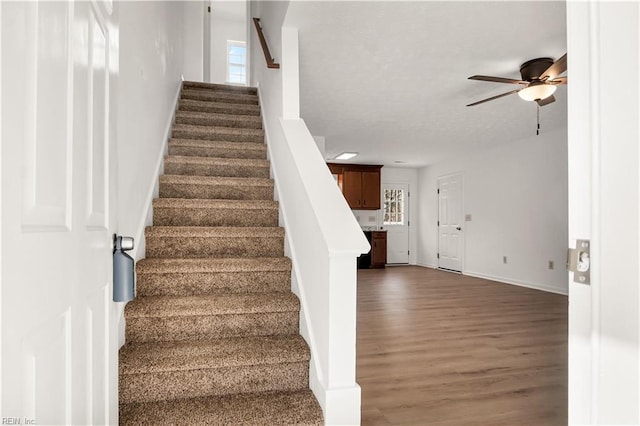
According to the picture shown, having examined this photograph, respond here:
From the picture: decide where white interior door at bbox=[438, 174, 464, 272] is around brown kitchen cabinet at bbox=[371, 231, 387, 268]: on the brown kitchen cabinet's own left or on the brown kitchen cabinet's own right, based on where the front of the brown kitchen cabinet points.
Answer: on the brown kitchen cabinet's own left

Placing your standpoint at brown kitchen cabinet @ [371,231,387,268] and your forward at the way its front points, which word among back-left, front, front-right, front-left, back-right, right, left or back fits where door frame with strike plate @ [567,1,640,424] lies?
front

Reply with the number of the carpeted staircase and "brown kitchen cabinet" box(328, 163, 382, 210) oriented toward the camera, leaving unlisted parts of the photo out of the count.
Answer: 2

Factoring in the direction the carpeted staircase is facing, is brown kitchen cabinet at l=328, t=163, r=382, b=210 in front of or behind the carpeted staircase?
behind

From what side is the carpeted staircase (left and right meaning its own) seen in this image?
front

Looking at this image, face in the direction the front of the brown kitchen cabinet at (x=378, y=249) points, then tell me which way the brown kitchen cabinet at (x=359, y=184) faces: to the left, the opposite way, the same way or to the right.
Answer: the same way

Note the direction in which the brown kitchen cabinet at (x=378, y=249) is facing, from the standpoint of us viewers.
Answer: facing the viewer

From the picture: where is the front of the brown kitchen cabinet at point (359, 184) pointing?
toward the camera

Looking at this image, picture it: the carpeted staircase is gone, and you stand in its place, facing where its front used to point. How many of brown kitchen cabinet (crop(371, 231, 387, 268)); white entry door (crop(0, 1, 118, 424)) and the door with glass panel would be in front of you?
1

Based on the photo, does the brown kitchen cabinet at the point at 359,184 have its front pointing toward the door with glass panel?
no

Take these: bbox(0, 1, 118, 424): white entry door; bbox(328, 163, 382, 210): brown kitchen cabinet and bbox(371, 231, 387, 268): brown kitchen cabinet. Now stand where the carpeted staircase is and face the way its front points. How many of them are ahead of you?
1

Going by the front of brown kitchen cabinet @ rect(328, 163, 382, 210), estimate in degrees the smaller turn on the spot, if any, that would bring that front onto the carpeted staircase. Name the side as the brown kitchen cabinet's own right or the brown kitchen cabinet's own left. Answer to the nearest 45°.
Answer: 0° — it already faces it

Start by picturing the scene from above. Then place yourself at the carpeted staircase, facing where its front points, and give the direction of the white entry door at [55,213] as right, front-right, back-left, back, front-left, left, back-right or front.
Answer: front

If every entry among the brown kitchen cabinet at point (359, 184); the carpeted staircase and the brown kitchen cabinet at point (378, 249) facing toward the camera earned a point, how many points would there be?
3

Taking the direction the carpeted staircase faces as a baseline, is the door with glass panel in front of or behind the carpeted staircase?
behind

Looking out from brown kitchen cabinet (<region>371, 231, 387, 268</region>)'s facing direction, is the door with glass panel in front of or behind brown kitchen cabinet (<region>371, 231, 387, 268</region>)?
behind
